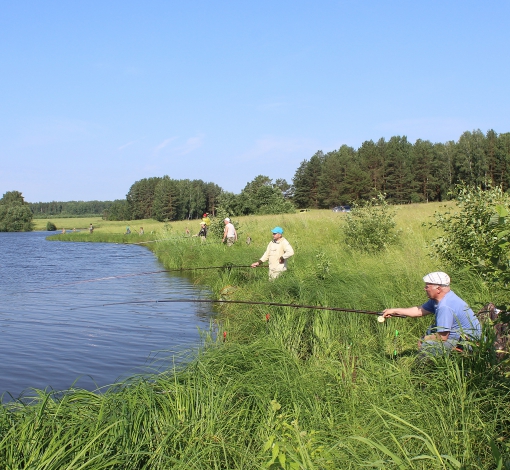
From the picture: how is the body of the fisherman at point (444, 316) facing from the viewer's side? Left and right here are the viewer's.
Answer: facing to the left of the viewer

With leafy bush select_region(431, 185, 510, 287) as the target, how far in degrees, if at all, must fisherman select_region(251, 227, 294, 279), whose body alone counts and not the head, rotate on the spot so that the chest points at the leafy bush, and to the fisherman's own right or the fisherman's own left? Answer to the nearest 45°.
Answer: approximately 90° to the fisherman's own left

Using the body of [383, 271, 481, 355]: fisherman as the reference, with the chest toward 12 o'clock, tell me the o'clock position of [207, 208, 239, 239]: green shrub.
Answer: The green shrub is roughly at 2 o'clock from the fisherman.

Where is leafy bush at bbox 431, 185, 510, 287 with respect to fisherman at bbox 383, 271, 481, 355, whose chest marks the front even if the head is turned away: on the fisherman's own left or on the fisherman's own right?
on the fisherman's own right

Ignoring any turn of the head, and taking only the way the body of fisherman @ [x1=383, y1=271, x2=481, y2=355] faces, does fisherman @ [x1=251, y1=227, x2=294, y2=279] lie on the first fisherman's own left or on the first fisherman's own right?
on the first fisherman's own right

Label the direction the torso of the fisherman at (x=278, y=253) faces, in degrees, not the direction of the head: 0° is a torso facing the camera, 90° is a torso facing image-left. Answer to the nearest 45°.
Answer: approximately 45°

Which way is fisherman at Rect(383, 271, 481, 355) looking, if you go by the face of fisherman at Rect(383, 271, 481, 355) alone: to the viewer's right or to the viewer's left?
to the viewer's left

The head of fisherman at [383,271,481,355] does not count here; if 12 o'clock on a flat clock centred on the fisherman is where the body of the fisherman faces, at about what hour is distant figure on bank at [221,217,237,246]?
The distant figure on bank is roughly at 2 o'clock from the fisherman.
